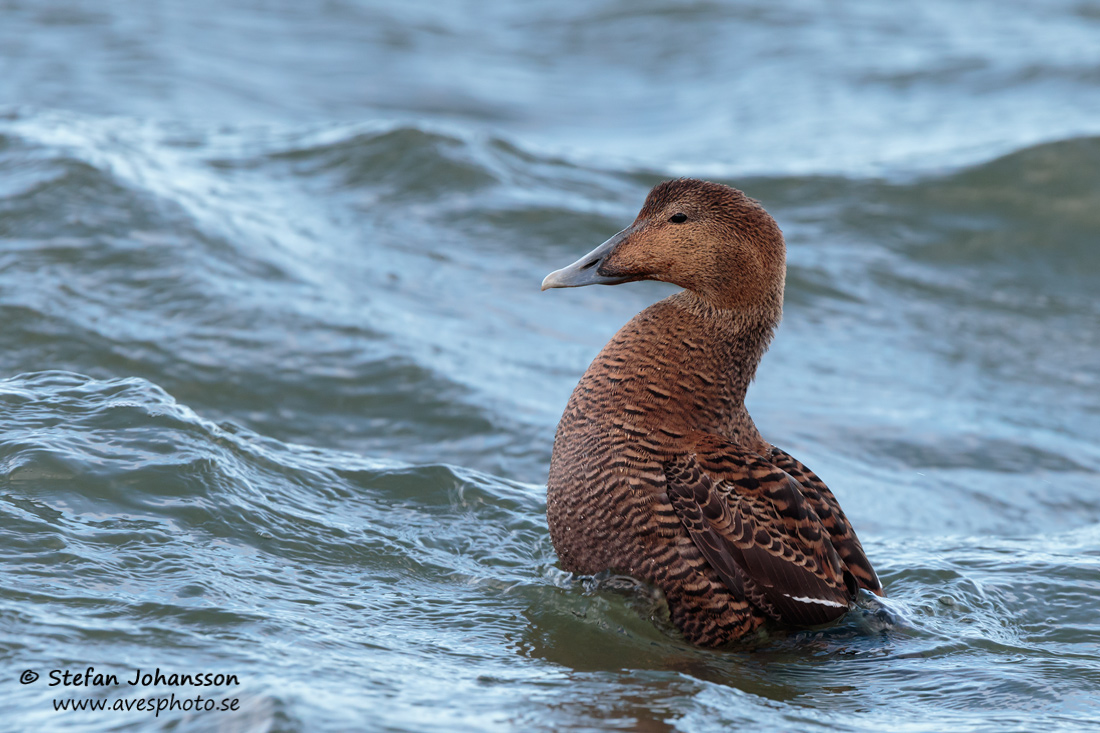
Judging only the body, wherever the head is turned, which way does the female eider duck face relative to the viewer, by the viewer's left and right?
facing to the left of the viewer
